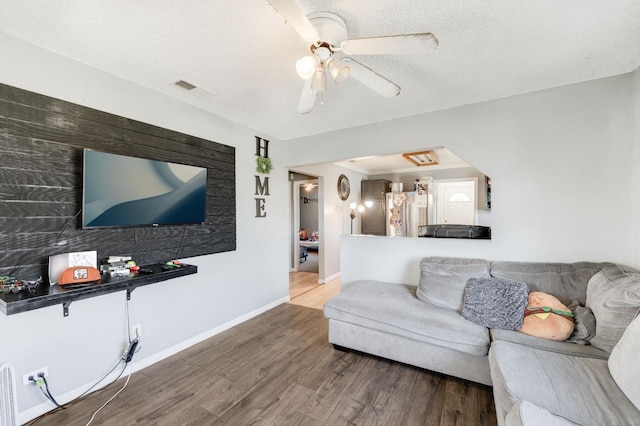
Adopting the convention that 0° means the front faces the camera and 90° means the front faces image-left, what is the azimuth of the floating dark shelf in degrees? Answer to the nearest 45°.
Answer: approximately 315°

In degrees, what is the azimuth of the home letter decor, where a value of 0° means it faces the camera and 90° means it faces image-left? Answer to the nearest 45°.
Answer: approximately 315°

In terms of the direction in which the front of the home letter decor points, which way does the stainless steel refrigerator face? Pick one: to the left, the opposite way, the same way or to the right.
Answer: to the right

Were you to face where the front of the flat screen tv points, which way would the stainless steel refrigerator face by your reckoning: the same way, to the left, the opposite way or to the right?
to the right

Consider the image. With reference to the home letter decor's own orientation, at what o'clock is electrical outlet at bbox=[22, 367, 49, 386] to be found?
The electrical outlet is roughly at 3 o'clock from the home letter decor.
